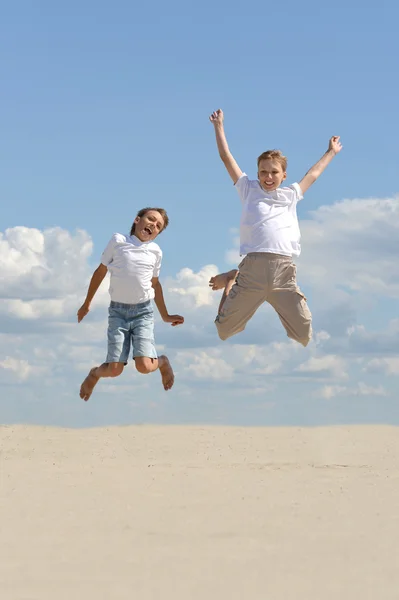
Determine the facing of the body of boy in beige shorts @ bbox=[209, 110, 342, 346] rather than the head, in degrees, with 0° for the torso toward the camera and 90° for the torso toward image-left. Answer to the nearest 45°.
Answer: approximately 0°
